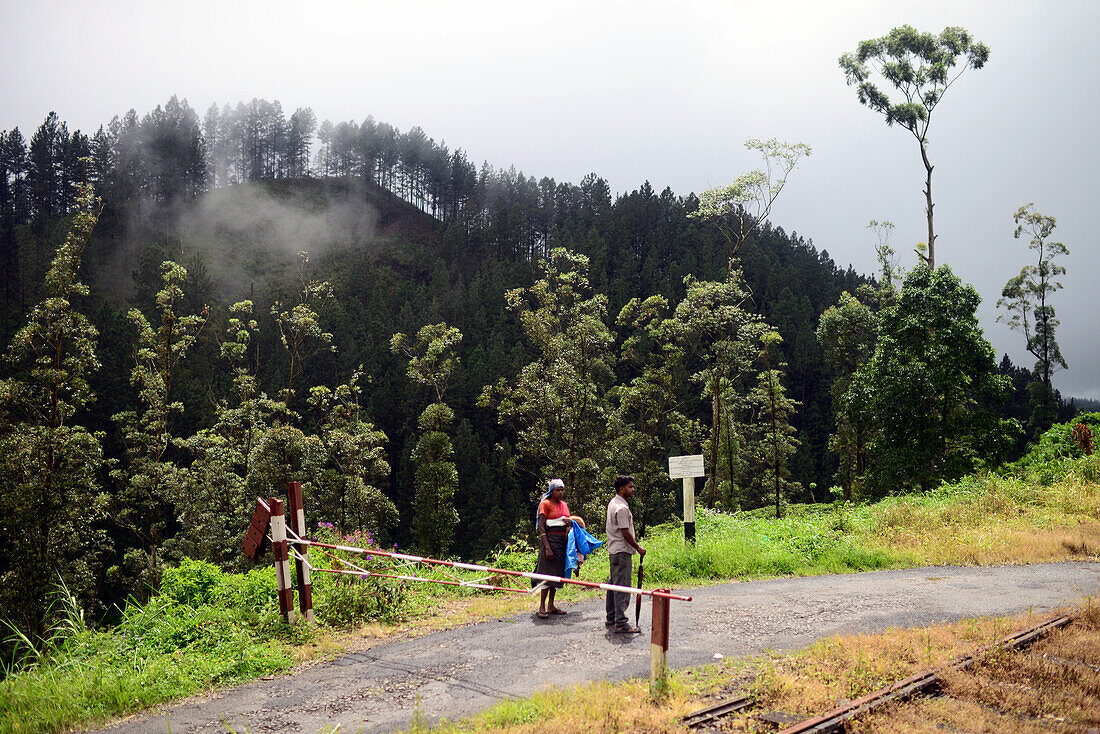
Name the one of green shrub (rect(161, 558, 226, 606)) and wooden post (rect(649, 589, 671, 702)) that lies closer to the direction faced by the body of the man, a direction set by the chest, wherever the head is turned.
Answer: the wooden post

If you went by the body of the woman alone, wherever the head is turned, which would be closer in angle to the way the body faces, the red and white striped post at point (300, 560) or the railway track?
the railway track

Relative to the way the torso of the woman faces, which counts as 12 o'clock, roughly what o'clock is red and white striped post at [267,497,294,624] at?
The red and white striped post is roughly at 4 o'clock from the woman.

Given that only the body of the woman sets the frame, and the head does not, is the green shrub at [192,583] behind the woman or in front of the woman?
behind

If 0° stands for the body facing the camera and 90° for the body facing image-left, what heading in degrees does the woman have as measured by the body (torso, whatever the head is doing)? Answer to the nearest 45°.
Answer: approximately 315°

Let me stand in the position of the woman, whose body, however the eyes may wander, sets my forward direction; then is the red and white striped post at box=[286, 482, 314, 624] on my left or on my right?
on my right
